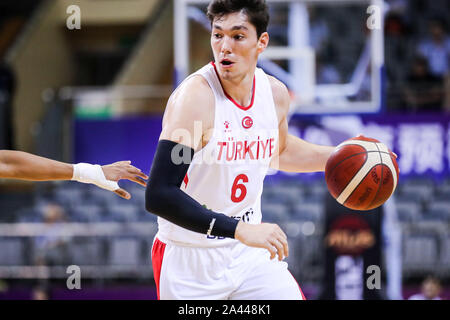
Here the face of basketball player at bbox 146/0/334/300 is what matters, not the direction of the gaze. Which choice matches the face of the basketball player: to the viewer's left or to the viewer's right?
to the viewer's left

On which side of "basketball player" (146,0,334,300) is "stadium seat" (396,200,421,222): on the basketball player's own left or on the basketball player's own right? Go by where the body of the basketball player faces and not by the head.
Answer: on the basketball player's own left

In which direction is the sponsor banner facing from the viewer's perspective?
toward the camera

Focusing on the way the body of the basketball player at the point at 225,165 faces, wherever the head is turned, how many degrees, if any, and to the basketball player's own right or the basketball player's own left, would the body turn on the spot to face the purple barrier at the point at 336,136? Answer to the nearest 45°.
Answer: approximately 135° to the basketball player's own left

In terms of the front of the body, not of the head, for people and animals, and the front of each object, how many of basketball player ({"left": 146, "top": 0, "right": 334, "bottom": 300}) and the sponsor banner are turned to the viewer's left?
0

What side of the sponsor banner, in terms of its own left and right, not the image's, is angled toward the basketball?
front

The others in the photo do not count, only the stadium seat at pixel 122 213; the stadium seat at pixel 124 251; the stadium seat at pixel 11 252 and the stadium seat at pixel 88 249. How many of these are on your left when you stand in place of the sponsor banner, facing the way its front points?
0

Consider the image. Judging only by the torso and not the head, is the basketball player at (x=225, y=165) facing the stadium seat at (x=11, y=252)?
no

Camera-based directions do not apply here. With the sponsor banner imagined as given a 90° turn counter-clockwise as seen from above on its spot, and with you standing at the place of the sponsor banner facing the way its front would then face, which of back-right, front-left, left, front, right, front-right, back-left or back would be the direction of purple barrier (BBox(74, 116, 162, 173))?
back-left
